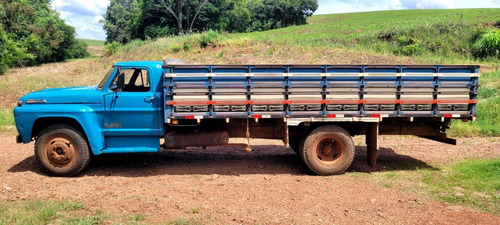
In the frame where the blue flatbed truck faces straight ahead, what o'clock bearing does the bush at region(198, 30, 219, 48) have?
The bush is roughly at 3 o'clock from the blue flatbed truck.

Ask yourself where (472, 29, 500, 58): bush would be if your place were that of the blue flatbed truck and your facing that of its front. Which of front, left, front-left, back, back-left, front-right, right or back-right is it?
back-right

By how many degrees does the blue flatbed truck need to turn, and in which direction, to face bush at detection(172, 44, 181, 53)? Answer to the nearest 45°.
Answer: approximately 90° to its right

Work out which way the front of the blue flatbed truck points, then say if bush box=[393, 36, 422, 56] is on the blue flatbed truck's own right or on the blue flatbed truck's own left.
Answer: on the blue flatbed truck's own right

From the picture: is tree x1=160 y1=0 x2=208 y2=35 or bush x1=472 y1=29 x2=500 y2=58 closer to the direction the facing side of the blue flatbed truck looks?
the tree

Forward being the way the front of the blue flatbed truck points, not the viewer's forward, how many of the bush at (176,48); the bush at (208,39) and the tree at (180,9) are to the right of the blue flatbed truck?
3

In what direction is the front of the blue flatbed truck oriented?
to the viewer's left

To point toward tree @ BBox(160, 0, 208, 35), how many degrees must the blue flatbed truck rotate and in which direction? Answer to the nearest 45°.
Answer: approximately 90° to its right
